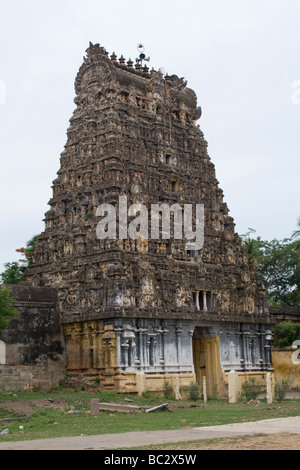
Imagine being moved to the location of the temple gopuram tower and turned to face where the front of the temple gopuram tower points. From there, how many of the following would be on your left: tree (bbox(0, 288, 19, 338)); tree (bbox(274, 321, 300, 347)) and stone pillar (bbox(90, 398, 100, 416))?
1

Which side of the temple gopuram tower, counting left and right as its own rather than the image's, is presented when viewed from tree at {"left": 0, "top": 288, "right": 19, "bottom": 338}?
right

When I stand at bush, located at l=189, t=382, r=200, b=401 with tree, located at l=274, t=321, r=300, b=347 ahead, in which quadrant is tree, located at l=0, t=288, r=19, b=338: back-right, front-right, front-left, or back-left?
back-left

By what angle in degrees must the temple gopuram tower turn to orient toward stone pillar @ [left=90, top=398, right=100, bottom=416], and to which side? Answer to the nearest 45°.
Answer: approximately 45° to its right
